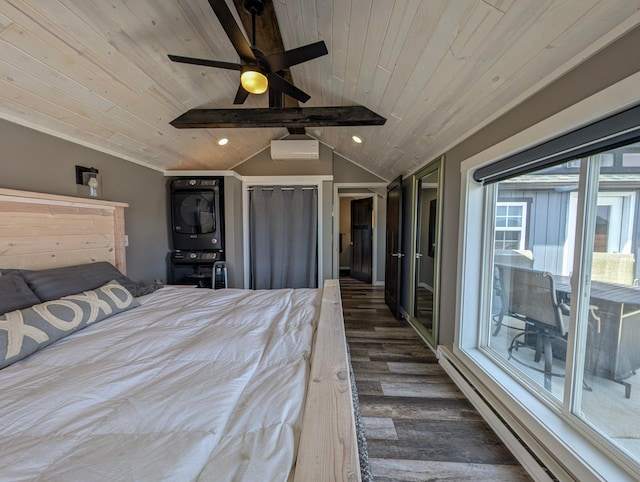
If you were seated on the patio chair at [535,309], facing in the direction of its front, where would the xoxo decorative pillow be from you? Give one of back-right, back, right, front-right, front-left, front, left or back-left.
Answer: back

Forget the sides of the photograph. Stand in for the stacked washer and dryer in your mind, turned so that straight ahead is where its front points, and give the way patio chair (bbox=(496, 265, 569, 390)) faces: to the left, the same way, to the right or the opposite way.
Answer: to the left

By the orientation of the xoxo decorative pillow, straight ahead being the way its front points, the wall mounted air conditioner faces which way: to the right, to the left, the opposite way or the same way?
to the right

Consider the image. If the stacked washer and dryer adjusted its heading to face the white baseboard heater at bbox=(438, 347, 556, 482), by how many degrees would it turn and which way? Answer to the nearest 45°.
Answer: approximately 45° to its left

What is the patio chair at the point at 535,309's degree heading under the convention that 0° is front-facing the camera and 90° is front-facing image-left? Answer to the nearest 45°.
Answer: approximately 225°

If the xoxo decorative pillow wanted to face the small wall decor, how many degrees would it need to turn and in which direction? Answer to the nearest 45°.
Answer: approximately 135° to its left

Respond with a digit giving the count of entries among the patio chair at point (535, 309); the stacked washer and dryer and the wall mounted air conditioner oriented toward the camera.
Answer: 2

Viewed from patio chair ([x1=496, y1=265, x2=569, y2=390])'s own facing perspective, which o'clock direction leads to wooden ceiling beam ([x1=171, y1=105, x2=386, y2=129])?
The wooden ceiling beam is roughly at 7 o'clock from the patio chair.

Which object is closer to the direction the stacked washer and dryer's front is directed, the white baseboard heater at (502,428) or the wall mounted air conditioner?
the white baseboard heater

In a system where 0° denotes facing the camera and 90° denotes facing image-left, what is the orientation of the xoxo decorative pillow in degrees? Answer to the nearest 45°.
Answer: approximately 315°
